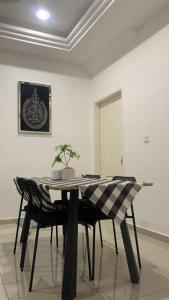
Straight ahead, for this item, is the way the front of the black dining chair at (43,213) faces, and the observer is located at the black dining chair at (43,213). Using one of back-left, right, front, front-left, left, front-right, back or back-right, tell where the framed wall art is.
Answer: left

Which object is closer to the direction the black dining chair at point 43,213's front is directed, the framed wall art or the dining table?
the dining table

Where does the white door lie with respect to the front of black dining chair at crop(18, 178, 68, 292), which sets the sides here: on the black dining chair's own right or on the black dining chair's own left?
on the black dining chair's own left

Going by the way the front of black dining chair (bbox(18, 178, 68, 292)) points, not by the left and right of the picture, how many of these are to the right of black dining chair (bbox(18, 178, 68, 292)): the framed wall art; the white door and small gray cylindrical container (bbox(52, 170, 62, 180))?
0

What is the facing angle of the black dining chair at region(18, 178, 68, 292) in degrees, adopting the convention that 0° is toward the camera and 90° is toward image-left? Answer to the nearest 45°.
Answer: approximately 270°

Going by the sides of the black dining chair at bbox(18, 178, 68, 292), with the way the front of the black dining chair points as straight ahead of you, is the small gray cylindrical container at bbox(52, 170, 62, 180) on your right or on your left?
on your left

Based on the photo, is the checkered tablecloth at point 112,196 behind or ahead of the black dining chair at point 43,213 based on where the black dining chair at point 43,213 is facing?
ahead

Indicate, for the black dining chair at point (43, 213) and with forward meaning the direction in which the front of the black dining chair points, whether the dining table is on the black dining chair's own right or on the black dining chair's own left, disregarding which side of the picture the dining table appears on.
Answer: on the black dining chair's own right
